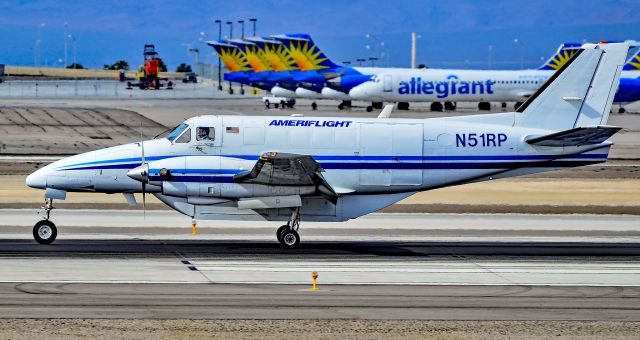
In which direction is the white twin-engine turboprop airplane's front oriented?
to the viewer's left
